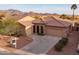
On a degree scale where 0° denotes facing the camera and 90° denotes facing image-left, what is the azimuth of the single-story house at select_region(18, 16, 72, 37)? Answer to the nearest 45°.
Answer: approximately 45°
